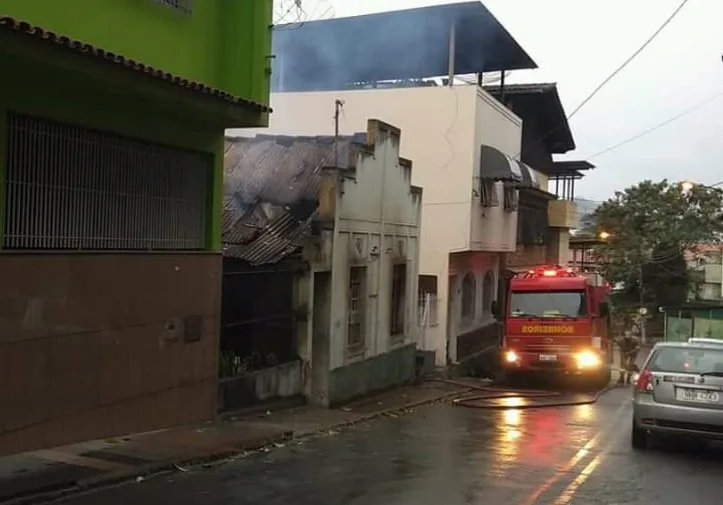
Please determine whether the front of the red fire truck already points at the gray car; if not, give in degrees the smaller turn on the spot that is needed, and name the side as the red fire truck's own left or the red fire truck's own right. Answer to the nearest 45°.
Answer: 0° — it already faces it

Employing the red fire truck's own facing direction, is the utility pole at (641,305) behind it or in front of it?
behind

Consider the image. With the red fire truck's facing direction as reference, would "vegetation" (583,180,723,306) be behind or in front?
behind

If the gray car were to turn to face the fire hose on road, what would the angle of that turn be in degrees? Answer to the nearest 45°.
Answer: approximately 45° to its left

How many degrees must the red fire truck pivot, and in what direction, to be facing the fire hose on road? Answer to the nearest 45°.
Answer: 0° — it already faces it

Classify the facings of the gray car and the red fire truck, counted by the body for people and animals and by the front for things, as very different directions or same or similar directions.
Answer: very different directions

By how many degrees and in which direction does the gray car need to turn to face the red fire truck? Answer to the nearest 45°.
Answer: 0° — it already faces it

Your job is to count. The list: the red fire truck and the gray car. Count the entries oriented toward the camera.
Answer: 1

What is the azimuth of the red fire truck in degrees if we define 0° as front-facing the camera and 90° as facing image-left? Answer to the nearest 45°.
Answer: approximately 0°

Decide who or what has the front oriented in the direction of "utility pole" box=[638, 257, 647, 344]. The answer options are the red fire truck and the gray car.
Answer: the gray car

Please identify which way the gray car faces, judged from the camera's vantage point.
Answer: facing away from the viewer

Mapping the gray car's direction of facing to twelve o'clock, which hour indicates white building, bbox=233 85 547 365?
The white building is roughly at 11 o'clock from the gray car.

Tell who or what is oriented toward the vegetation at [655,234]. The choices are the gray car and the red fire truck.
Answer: the gray car
